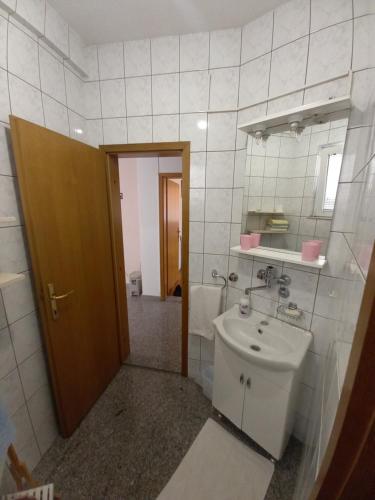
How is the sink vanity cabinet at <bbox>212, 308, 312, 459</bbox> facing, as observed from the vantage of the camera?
facing the viewer and to the left of the viewer

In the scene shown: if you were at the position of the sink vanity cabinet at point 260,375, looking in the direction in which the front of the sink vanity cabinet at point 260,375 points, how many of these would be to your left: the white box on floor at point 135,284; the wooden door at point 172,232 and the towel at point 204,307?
0

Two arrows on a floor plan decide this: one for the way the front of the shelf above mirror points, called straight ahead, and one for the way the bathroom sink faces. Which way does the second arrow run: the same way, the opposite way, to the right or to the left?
the same way

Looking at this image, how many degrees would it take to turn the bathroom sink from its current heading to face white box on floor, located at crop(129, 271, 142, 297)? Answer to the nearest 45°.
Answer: approximately 90° to its right

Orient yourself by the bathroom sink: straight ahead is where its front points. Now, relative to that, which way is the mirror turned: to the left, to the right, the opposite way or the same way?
the same way

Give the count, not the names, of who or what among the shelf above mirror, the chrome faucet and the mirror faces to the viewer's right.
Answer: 0

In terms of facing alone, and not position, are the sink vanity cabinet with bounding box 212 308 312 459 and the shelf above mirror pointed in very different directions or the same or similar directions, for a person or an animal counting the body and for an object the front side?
same or similar directions

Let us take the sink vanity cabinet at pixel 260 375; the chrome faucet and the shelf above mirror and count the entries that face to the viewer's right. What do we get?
0

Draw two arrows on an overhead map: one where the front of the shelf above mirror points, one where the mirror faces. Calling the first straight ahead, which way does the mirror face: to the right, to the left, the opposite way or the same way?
the same way

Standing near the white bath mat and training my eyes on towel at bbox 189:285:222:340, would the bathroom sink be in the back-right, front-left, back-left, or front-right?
front-right
